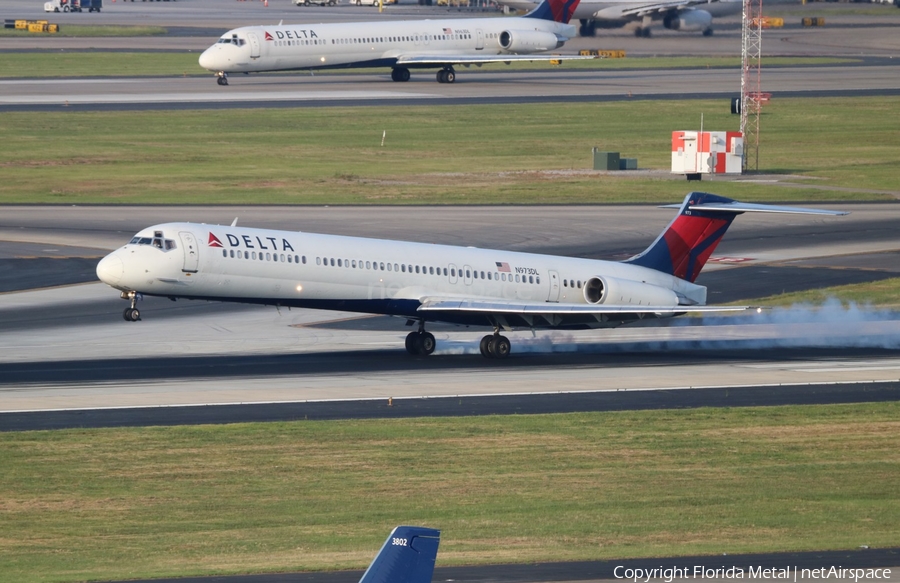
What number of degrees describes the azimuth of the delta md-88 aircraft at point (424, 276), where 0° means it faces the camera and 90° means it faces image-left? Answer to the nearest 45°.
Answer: approximately 45°
